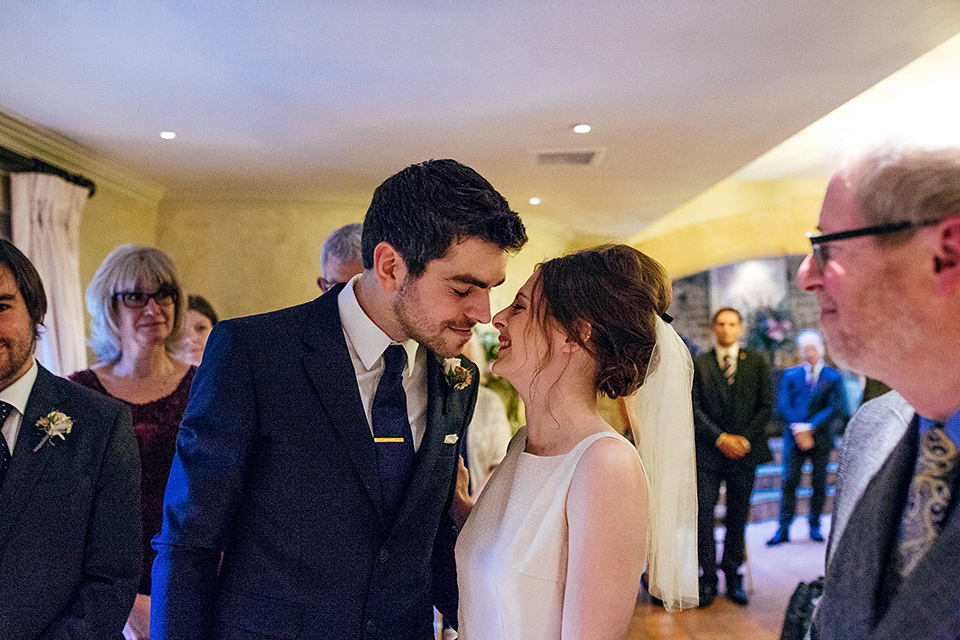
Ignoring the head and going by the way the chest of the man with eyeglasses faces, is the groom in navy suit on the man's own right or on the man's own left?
on the man's own right

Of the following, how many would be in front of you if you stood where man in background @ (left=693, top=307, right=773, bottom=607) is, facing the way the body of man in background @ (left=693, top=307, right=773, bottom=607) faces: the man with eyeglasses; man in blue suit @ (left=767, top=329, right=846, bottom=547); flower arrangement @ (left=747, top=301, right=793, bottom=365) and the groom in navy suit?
2

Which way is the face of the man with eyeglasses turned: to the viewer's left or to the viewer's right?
to the viewer's left

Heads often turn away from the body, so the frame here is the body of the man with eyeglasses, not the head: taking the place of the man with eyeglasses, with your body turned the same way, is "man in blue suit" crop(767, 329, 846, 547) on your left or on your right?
on your right

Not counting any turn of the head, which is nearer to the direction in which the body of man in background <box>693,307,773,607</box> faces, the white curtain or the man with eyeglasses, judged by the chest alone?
the man with eyeglasses

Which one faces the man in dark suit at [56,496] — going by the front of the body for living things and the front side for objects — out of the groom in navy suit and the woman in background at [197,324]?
the woman in background

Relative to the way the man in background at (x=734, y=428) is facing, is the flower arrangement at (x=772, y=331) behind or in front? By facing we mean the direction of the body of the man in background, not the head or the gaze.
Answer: behind

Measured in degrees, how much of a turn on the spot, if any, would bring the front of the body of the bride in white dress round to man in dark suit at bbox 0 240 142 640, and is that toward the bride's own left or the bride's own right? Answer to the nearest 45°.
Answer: approximately 45° to the bride's own right

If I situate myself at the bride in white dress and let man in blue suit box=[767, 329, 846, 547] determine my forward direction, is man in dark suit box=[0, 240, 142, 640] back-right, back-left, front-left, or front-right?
back-left

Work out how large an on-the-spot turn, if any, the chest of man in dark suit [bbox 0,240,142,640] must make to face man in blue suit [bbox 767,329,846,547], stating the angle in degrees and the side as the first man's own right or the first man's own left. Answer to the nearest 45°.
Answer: approximately 135° to the first man's own left

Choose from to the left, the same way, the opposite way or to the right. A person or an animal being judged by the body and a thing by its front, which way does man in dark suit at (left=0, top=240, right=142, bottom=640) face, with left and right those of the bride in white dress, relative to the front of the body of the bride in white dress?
to the left

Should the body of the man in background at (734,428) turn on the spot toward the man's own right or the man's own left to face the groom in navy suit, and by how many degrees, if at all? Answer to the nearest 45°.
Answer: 0° — they already face them

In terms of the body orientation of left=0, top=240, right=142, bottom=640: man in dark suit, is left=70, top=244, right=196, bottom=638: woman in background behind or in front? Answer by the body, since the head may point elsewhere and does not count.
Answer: behind

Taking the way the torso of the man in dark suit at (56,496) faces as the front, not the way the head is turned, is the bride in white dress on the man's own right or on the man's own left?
on the man's own left

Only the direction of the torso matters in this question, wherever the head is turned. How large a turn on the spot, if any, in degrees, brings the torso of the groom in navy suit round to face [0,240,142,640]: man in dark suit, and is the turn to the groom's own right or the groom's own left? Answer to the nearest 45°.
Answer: approximately 180°
